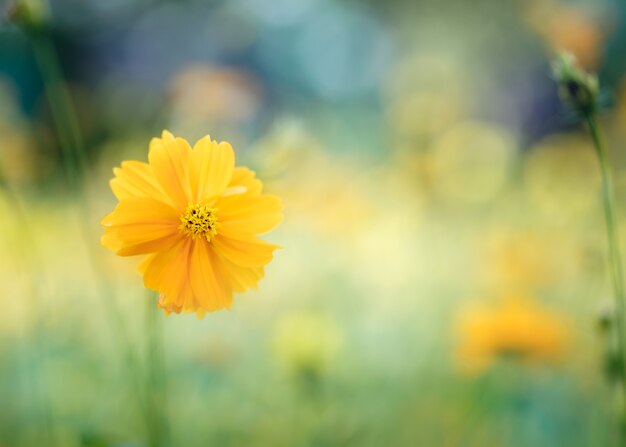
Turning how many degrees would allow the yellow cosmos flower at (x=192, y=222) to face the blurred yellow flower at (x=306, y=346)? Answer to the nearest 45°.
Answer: approximately 180°

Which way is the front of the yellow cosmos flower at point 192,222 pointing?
toward the camera

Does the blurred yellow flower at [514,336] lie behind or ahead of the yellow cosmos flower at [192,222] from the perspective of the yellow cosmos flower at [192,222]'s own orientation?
behind
